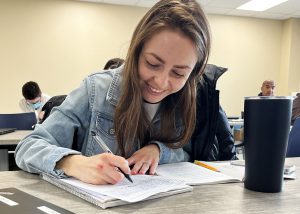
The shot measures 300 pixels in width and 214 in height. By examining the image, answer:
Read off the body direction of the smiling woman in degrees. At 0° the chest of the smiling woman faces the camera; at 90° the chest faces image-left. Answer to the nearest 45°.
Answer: approximately 0°

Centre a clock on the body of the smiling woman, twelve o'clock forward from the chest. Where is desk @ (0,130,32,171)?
The desk is roughly at 5 o'clock from the smiling woman.

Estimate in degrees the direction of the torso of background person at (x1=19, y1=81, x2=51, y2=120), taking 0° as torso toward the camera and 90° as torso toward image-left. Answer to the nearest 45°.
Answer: approximately 315°
